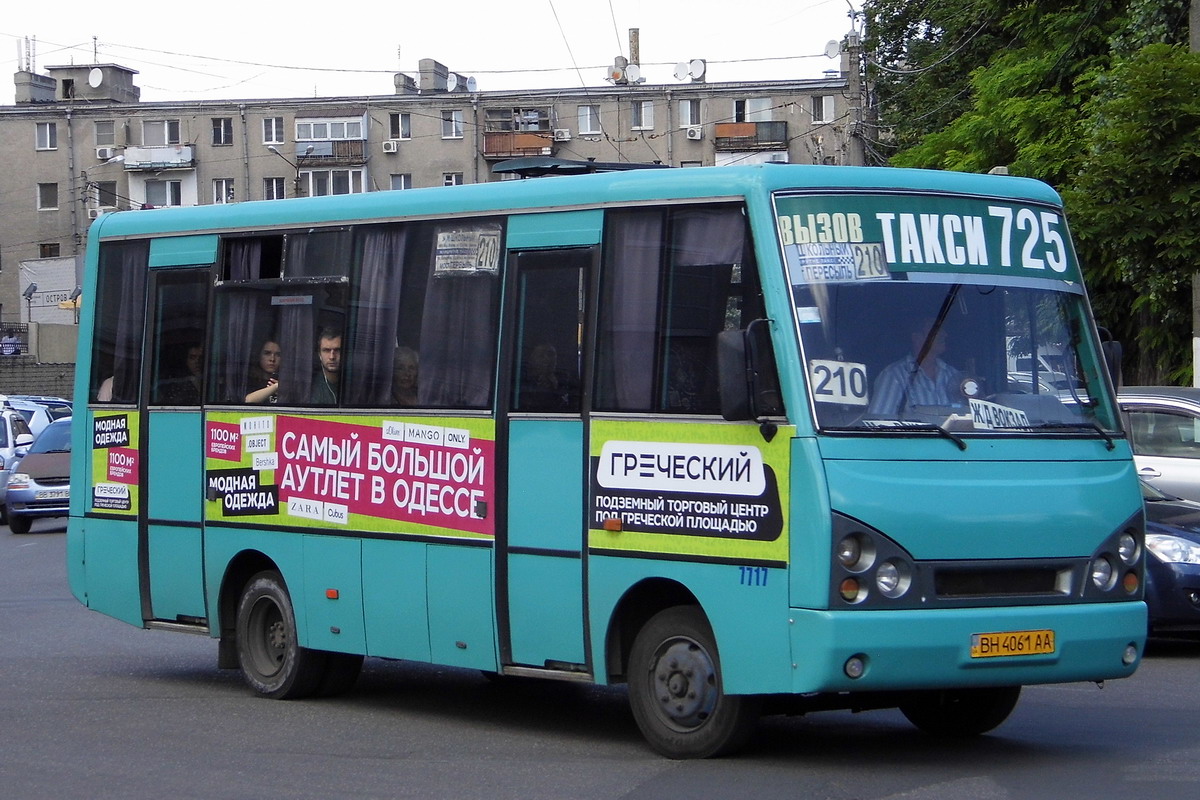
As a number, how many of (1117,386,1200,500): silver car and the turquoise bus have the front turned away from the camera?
0

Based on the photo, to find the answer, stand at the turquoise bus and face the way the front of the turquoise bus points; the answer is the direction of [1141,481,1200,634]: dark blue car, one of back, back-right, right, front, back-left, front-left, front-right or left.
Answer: left

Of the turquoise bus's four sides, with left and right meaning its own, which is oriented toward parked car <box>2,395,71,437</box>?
back

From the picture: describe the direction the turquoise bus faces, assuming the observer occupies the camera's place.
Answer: facing the viewer and to the right of the viewer

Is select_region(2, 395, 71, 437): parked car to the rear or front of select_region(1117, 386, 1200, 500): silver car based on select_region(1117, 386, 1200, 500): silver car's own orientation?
to the rear

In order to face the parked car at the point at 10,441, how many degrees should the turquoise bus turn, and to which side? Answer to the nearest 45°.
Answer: approximately 180°

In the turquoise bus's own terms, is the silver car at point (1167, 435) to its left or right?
on its left
